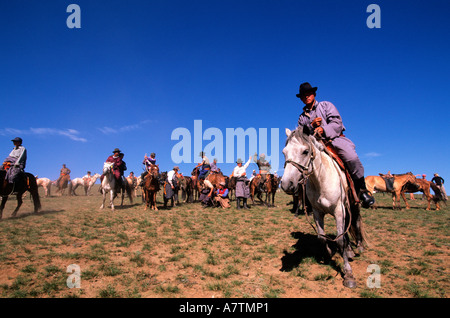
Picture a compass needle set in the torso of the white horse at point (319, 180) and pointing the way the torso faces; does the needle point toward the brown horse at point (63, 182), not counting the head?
no

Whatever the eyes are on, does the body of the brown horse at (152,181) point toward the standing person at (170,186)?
no

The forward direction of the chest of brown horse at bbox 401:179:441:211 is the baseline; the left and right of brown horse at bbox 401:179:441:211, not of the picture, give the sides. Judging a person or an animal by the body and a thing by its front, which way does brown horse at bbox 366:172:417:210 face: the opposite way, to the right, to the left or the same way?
the opposite way

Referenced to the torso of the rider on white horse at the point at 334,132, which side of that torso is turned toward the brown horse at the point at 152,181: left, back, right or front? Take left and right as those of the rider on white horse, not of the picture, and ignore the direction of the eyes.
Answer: right

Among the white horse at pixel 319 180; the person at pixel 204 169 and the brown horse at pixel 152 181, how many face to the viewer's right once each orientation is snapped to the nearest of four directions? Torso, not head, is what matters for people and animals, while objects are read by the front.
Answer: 0

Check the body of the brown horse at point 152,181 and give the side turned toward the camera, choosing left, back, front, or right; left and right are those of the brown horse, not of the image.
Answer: front

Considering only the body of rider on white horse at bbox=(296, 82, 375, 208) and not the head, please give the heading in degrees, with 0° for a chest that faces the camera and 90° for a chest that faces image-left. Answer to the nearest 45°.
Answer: approximately 45°

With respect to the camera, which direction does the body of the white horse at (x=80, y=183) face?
to the viewer's right
